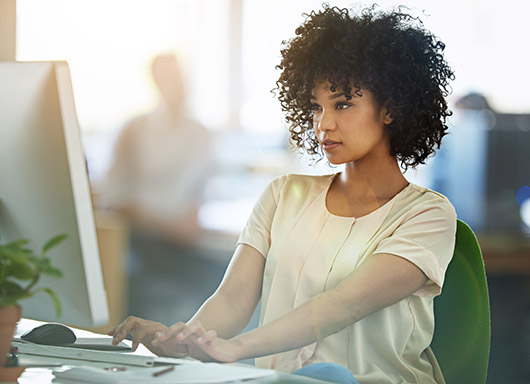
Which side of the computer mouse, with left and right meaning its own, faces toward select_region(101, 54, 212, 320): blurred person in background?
right

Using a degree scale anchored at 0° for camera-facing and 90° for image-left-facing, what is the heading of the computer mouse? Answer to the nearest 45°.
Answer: approximately 90°

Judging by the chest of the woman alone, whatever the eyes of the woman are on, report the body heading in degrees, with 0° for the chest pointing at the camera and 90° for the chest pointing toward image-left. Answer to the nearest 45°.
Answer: approximately 45°

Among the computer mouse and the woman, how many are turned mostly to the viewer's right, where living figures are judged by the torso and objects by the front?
0

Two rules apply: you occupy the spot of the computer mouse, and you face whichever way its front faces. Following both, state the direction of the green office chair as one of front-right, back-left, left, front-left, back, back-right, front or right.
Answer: back
